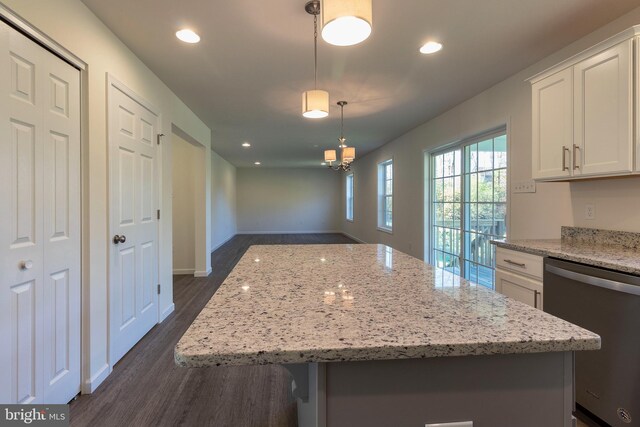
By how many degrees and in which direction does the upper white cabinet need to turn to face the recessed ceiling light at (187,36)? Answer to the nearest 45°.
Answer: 0° — it already faces it

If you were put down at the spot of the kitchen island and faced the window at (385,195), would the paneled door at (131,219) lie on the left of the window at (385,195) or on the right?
left

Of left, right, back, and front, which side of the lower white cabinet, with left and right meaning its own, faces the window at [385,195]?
right

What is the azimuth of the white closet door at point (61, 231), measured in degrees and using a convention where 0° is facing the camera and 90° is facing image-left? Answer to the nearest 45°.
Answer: approximately 315°

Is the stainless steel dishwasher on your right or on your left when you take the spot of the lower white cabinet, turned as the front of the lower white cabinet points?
on your left

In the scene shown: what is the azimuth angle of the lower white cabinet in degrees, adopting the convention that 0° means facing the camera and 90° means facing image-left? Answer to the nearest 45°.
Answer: approximately 45°

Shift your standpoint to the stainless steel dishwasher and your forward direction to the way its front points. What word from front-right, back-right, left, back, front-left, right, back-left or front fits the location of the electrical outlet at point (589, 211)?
back-right

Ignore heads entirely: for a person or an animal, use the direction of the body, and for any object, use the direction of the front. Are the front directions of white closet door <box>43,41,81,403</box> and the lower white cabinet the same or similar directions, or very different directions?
very different directions

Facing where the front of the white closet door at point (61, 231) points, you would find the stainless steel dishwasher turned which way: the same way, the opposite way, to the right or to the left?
the opposite way

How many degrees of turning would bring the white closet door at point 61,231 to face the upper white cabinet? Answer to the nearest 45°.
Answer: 0° — it already faces it
